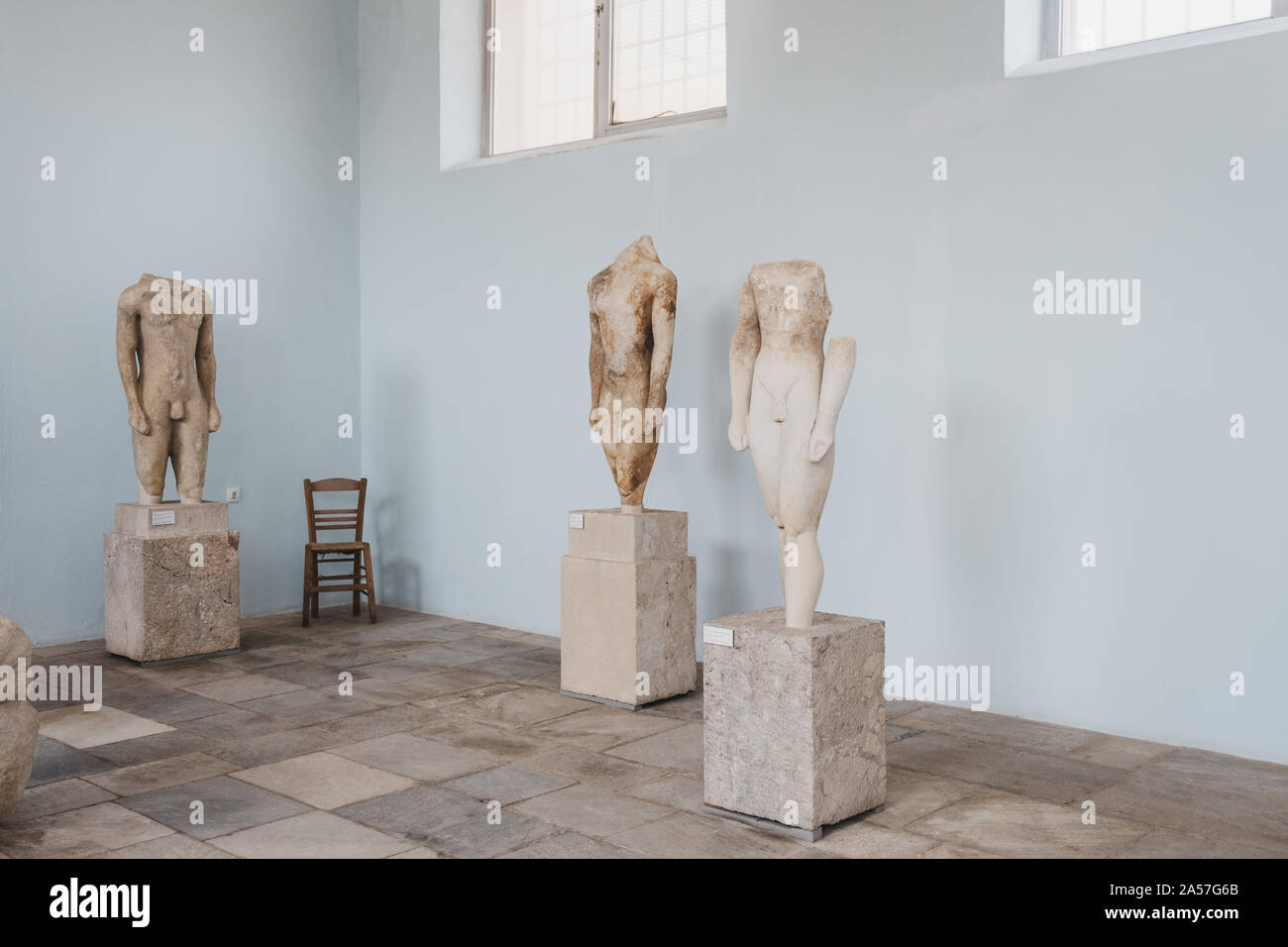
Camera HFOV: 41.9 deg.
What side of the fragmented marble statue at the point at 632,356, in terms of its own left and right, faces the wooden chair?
right

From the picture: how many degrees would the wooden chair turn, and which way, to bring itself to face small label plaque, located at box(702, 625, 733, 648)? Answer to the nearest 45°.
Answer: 0° — it already faces it

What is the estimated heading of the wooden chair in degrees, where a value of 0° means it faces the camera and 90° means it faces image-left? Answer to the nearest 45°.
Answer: approximately 0°

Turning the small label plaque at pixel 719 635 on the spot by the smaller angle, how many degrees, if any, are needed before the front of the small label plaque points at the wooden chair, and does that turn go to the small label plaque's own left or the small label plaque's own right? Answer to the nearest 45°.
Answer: approximately 90° to the small label plaque's own right

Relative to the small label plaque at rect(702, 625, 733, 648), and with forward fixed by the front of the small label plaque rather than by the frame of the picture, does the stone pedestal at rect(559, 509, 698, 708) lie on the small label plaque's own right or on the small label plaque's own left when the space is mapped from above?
on the small label plaque's own right

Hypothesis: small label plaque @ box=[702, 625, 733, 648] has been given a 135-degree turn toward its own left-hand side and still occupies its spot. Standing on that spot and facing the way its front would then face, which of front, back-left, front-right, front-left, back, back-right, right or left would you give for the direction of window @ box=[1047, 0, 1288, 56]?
front-left
